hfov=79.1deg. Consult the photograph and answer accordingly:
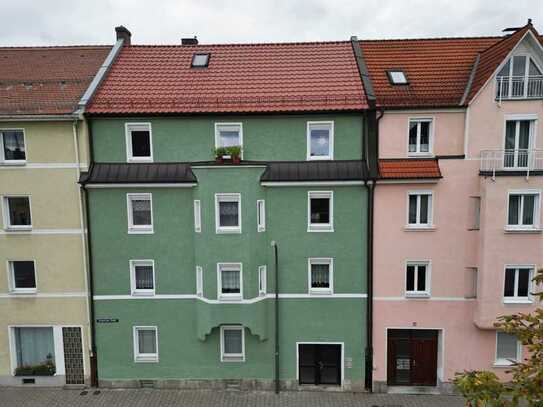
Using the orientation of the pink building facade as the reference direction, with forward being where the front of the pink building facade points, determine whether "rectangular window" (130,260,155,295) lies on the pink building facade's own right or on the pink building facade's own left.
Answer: on the pink building facade's own right

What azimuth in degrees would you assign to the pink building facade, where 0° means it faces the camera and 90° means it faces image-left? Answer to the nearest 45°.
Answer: approximately 0°

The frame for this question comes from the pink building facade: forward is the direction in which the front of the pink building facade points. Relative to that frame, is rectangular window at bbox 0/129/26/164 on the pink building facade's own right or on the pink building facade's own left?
on the pink building facade's own right

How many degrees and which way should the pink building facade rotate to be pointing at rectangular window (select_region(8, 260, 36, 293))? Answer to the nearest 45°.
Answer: approximately 45° to its right

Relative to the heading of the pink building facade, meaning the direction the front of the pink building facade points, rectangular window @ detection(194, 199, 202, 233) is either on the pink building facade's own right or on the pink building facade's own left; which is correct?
on the pink building facade's own right

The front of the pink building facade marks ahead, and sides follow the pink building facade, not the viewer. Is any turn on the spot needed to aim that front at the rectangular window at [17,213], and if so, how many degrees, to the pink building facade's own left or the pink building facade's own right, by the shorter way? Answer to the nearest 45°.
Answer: approximately 45° to the pink building facade's own right

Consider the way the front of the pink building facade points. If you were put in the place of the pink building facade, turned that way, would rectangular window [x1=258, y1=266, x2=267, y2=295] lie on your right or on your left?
on your right

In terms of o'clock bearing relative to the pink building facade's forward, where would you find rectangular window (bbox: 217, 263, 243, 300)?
The rectangular window is roughly at 2 o'clock from the pink building facade.

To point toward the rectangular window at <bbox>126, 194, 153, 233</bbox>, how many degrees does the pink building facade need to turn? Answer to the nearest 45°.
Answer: approximately 45° to its right

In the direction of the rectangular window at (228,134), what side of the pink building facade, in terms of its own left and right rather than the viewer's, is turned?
right

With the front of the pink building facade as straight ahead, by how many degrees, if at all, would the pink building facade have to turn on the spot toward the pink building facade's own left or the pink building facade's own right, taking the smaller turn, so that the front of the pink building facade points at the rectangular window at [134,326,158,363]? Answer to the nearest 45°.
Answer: approximately 45° to the pink building facade's own right
